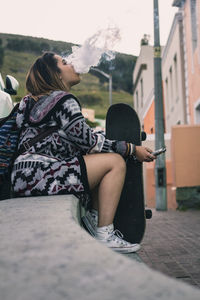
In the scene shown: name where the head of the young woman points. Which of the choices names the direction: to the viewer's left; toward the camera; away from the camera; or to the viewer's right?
to the viewer's right

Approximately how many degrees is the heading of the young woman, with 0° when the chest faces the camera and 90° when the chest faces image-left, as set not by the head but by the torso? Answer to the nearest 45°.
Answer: approximately 270°
